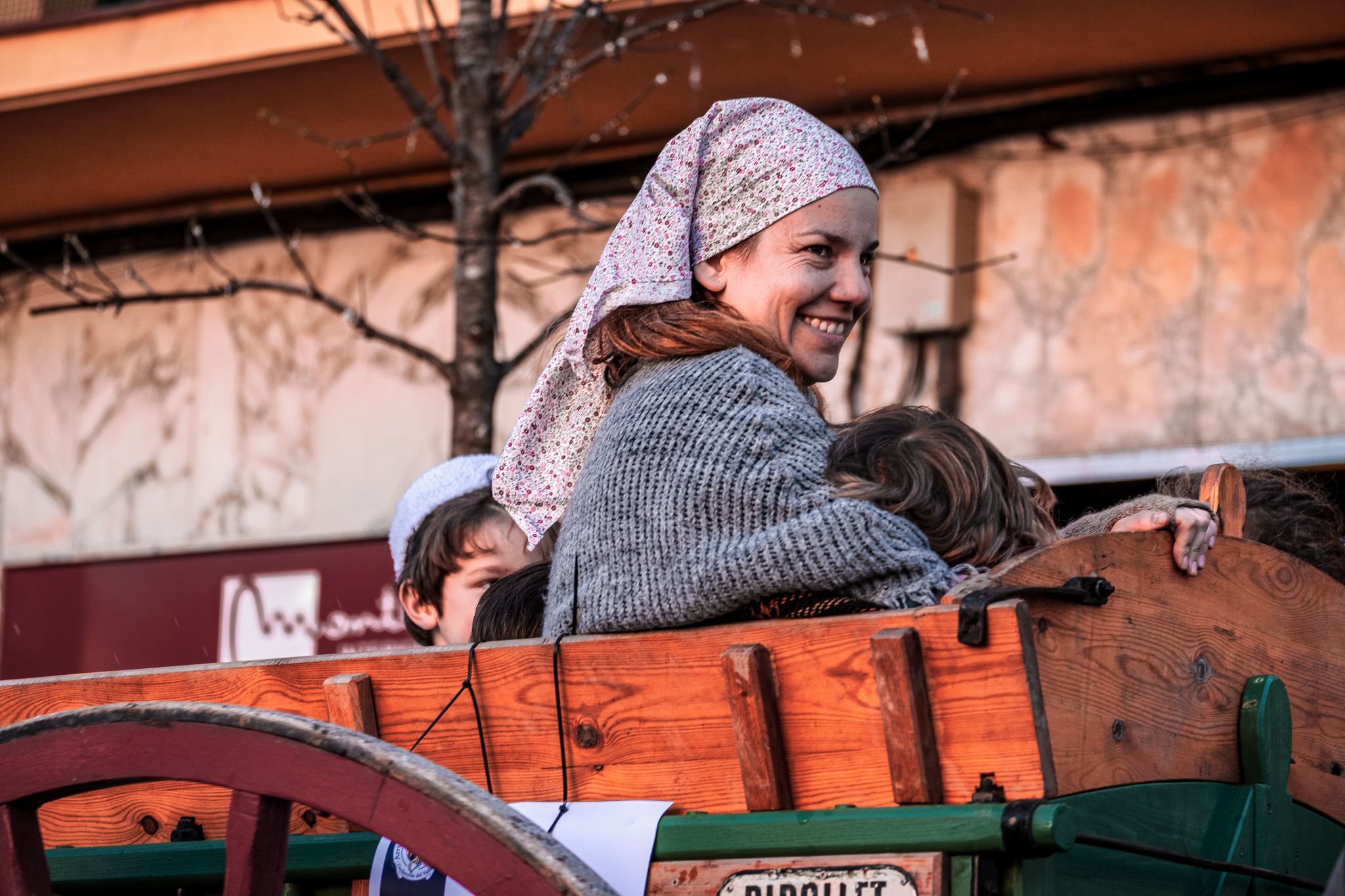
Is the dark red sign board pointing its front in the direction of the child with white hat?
yes

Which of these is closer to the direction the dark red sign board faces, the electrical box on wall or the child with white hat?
the child with white hat

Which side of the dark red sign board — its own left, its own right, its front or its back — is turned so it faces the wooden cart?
front

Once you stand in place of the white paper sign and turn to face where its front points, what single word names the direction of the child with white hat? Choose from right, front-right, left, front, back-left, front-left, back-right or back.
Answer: back

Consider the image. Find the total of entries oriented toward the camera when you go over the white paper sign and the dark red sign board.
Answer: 2

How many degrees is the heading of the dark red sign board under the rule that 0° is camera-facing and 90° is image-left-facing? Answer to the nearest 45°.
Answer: approximately 0°
